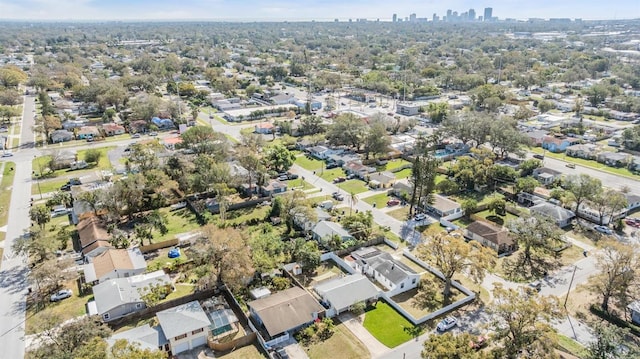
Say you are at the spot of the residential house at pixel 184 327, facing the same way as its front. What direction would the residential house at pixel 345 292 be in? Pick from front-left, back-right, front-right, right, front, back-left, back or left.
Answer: left

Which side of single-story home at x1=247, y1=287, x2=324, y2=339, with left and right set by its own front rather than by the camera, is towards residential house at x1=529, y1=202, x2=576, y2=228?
left

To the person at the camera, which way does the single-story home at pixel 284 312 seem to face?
facing the viewer and to the right of the viewer

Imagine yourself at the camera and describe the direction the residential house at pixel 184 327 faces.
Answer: facing the viewer

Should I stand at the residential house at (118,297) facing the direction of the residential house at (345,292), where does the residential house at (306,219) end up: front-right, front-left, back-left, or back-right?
front-left

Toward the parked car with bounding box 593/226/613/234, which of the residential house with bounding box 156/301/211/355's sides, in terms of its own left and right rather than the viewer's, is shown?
left

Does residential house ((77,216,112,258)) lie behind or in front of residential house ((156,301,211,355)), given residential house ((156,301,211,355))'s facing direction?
behind

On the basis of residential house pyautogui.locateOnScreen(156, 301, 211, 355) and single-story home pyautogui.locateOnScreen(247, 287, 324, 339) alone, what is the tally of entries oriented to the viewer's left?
0

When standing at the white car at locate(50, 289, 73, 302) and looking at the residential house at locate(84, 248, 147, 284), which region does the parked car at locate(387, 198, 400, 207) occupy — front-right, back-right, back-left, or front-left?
front-right

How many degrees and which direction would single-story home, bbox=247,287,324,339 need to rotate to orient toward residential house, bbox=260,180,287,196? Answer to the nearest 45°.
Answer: approximately 135° to its left

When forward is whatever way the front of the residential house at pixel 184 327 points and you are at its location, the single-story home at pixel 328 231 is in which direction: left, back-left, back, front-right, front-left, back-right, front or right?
back-left

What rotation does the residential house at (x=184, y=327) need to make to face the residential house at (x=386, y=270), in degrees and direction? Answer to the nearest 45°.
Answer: approximately 90° to its left
